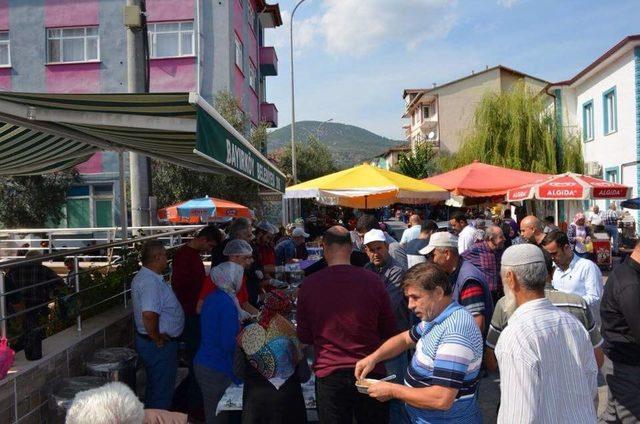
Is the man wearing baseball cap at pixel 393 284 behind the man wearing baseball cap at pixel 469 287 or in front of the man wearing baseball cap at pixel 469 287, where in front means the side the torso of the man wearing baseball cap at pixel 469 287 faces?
in front

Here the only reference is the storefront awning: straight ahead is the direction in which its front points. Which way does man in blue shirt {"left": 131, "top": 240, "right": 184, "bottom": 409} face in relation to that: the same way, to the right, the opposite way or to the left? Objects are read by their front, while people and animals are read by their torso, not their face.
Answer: the same way

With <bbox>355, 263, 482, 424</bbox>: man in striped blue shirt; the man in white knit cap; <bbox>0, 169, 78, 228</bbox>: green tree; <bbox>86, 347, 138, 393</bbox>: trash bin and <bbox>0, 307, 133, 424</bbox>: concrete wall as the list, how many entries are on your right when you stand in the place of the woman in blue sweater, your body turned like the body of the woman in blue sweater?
2

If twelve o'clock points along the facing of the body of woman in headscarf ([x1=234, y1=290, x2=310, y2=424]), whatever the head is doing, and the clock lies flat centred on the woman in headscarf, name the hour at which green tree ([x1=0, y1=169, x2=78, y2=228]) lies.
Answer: The green tree is roughly at 11 o'clock from the woman in headscarf.

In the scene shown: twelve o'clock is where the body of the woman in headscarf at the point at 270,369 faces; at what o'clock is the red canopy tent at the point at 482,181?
The red canopy tent is roughly at 1 o'clock from the woman in headscarf.

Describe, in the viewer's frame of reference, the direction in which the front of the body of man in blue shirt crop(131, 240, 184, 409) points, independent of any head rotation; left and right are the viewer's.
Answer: facing to the right of the viewer

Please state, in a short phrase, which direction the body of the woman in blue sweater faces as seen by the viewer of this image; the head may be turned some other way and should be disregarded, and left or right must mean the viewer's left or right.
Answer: facing away from the viewer and to the right of the viewer

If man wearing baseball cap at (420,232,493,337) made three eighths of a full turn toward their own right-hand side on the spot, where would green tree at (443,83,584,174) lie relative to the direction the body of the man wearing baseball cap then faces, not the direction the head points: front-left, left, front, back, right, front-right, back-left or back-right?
front-left

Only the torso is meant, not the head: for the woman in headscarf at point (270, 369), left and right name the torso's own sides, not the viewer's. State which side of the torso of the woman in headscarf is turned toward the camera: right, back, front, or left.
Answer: back

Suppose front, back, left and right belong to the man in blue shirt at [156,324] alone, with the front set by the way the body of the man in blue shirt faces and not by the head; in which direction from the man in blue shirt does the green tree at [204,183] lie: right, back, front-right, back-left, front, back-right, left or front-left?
left

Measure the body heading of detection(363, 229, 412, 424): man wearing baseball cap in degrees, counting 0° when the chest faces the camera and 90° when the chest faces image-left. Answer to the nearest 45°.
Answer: approximately 45°

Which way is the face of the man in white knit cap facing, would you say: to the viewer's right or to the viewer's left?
to the viewer's left

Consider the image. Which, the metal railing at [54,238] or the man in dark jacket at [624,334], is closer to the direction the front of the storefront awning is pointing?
the man in dark jacket

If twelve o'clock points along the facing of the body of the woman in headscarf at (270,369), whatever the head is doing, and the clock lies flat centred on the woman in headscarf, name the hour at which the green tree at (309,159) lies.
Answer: The green tree is roughly at 12 o'clock from the woman in headscarf.

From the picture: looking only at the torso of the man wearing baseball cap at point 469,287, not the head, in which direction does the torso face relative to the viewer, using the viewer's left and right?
facing to the left of the viewer

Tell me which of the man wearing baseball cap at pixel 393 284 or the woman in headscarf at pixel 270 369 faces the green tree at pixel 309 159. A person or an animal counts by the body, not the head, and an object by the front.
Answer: the woman in headscarf

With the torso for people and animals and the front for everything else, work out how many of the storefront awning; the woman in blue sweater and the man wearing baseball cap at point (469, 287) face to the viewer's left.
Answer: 1

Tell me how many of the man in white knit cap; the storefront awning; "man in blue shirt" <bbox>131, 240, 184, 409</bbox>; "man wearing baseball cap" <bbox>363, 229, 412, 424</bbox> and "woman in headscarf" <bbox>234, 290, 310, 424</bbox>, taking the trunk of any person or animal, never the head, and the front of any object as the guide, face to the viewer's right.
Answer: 2

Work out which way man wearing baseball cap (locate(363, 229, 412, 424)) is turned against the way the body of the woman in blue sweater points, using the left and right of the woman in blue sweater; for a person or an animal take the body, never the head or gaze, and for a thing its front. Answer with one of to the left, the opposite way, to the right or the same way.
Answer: the opposite way
